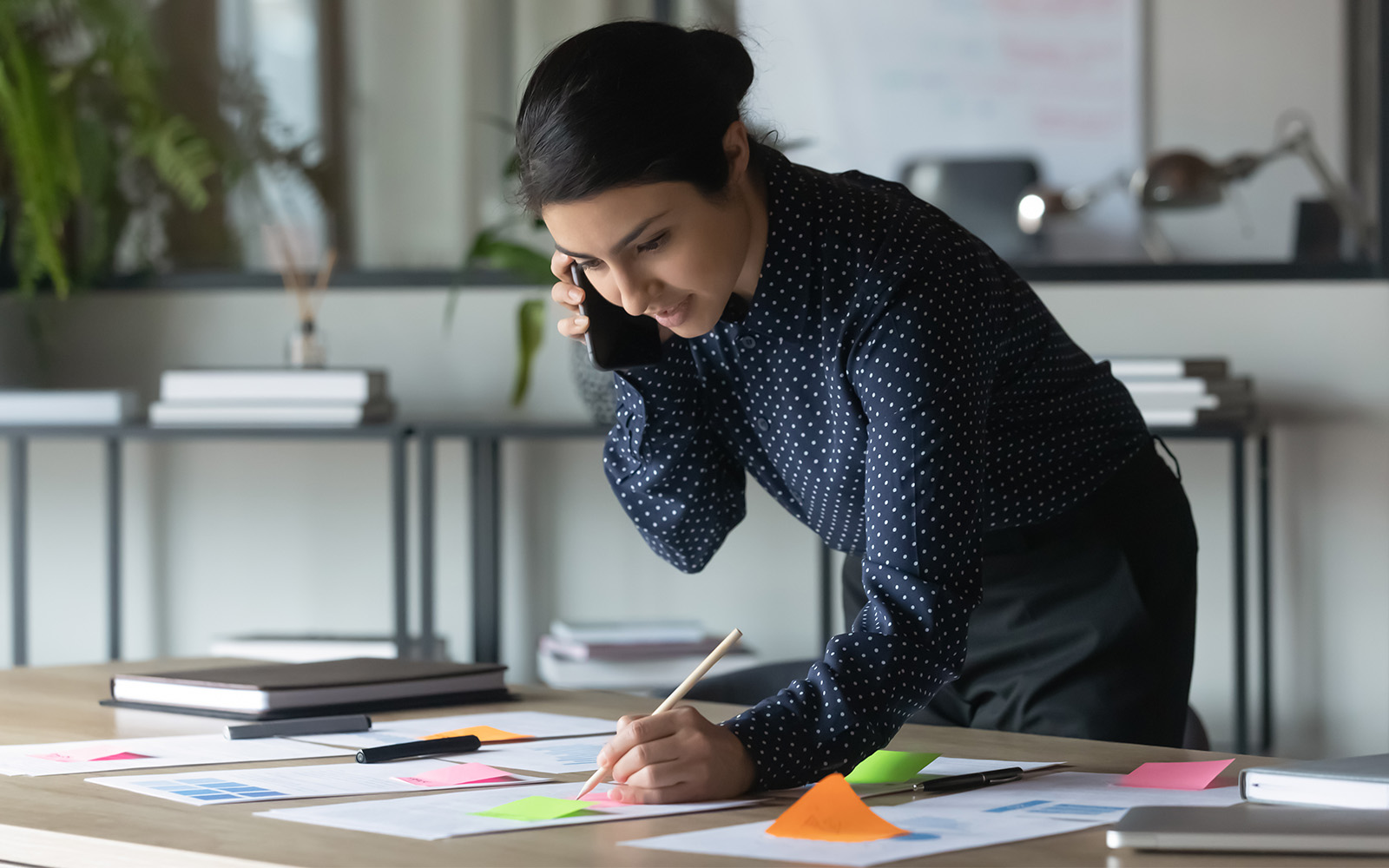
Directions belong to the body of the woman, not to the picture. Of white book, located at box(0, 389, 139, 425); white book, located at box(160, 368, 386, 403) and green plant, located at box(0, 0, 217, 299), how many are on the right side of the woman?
3

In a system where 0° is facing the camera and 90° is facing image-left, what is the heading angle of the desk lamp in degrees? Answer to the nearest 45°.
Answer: approximately 90°

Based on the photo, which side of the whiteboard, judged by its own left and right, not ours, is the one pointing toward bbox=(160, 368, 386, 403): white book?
right

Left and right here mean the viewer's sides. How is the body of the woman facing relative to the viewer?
facing the viewer and to the left of the viewer

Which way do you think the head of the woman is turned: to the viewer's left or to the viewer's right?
to the viewer's left

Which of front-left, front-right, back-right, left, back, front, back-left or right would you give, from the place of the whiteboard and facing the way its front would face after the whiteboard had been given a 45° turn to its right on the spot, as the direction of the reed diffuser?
front-right

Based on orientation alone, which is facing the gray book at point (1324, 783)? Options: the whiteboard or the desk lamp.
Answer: the whiteboard

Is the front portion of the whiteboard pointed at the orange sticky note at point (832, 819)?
yes

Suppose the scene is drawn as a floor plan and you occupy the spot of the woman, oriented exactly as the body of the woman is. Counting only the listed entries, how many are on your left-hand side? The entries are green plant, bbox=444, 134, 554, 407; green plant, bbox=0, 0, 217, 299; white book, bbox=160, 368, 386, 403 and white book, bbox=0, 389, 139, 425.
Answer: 0

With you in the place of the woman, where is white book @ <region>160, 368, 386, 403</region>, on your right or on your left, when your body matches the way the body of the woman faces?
on your right

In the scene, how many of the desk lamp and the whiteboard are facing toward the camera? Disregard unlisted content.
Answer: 1

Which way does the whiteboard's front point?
toward the camera

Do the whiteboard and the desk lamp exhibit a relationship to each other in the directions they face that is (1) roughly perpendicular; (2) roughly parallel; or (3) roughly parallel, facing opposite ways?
roughly perpendicular
